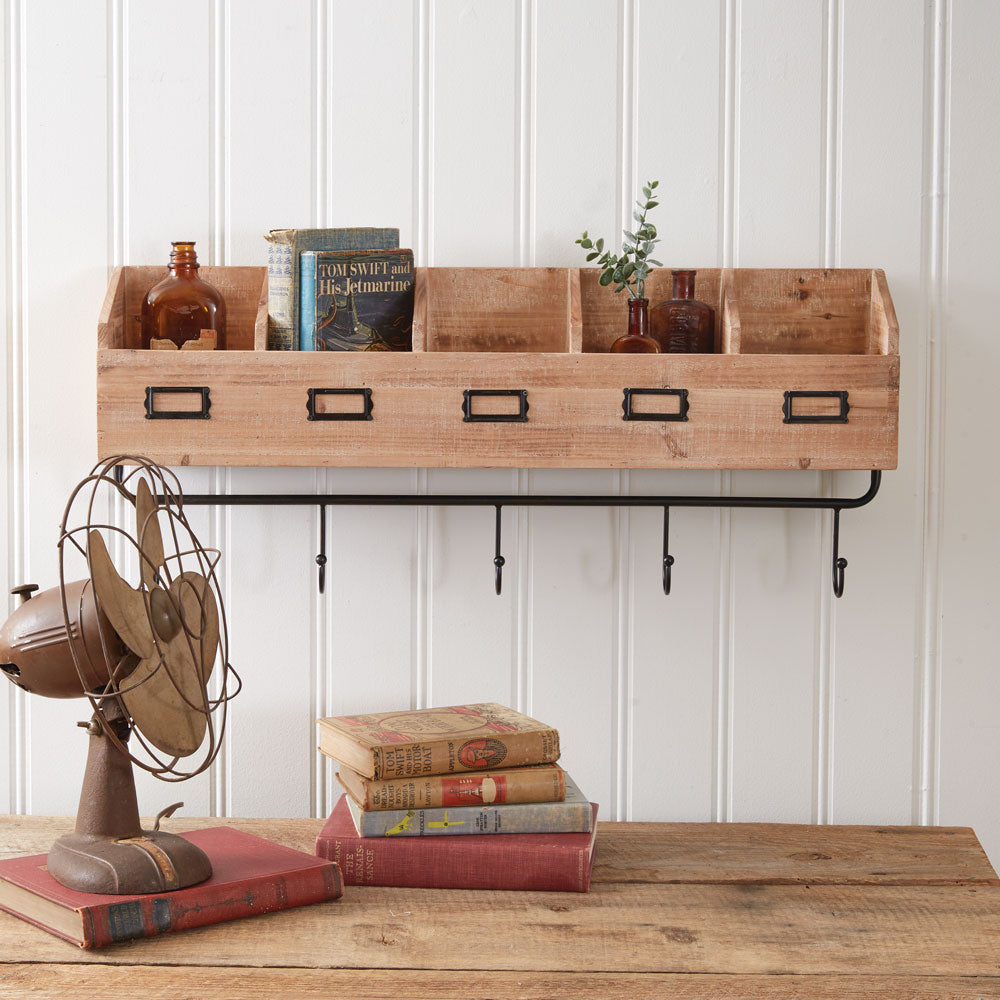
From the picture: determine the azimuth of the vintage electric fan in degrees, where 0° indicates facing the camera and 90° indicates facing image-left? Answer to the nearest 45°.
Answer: approximately 315°

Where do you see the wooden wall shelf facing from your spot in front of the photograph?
facing the viewer
